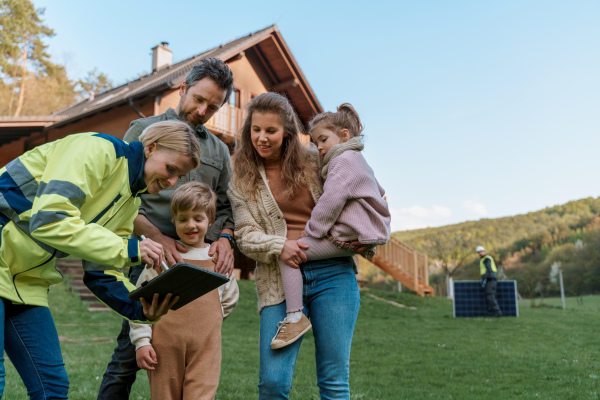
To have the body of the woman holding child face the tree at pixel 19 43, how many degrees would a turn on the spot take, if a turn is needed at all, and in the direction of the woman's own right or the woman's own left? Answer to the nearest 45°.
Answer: approximately 135° to the woman's own right

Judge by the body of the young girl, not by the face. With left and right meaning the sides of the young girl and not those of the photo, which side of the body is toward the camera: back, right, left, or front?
left

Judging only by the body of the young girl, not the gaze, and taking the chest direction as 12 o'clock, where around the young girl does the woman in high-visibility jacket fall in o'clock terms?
The woman in high-visibility jacket is roughly at 11 o'clock from the young girl.

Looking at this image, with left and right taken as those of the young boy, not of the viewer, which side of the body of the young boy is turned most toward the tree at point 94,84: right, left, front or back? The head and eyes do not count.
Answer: back
